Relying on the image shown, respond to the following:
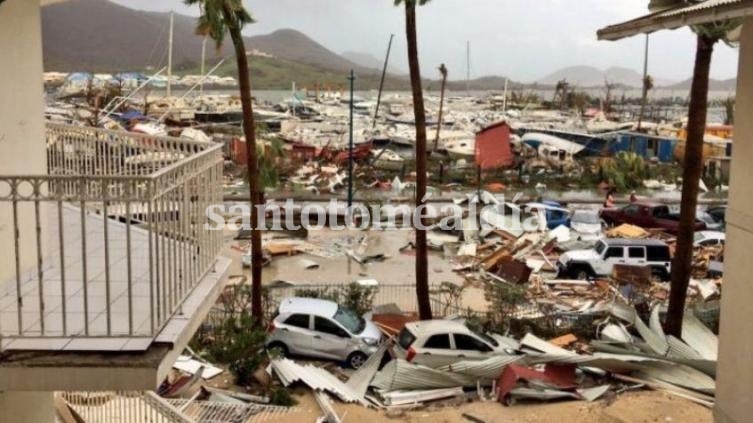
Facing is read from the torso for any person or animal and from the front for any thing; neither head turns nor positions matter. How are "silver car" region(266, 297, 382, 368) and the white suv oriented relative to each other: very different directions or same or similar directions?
very different directions

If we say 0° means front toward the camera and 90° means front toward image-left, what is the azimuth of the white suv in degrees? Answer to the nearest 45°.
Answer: approximately 90°

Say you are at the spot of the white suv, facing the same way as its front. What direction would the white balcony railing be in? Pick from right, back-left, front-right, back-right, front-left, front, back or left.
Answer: left

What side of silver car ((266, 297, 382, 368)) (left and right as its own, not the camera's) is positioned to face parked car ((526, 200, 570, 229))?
left

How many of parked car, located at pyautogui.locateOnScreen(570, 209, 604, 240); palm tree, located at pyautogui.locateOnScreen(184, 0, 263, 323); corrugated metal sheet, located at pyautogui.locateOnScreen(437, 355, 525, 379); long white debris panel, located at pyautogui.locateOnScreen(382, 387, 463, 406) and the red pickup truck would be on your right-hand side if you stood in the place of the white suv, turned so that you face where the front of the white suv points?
2

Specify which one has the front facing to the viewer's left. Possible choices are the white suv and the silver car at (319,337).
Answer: the white suv

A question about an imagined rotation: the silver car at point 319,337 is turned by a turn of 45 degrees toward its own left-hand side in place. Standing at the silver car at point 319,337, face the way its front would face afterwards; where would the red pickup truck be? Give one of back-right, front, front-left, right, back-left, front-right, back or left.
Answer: front-left

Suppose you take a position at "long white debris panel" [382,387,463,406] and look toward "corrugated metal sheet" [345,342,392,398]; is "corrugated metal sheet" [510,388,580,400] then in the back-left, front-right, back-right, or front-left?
back-right

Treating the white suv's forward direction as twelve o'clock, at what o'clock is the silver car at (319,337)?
The silver car is roughly at 10 o'clock from the white suv.

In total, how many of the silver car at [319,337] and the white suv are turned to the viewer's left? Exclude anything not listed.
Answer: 1

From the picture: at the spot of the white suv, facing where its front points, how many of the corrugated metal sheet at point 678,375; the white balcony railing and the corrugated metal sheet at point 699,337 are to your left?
3

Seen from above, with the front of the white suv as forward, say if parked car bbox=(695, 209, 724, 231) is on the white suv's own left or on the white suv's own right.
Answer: on the white suv's own right

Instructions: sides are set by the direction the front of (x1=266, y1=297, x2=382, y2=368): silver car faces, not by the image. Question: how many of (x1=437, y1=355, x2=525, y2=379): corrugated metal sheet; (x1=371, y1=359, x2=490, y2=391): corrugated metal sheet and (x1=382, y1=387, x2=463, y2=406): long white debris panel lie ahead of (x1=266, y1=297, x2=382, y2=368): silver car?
3

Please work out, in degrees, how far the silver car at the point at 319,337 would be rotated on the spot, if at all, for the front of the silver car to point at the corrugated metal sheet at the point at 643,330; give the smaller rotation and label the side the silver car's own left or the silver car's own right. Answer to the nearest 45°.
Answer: approximately 45° to the silver car's own left

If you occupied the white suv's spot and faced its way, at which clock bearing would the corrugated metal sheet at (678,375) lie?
The corrugated metal sheet is roughly at 9 o'clock from the white suv.
